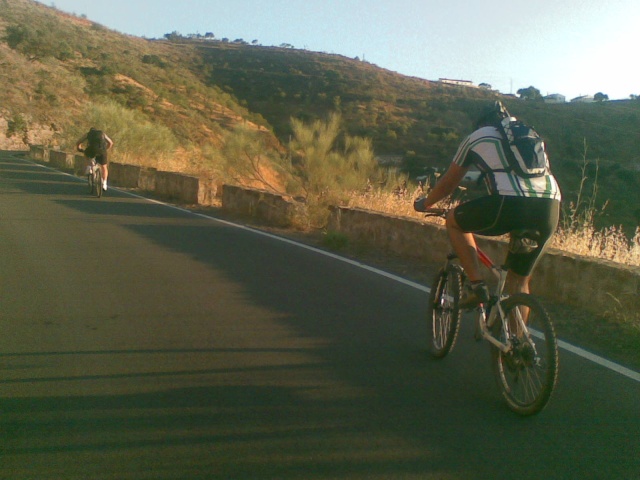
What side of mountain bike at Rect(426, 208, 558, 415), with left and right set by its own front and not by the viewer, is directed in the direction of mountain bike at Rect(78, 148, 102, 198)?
front

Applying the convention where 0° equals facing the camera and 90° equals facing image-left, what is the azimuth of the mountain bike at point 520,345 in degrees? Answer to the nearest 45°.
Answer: approximately 135°

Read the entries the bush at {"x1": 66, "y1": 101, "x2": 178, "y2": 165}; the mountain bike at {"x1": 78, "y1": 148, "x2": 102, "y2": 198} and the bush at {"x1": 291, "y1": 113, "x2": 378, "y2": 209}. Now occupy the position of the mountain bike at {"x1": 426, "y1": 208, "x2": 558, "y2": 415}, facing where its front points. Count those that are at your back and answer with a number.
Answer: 0

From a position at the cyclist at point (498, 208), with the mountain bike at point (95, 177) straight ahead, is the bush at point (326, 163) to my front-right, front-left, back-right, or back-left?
front-right

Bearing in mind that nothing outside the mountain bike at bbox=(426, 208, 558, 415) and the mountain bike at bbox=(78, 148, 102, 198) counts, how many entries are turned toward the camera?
0

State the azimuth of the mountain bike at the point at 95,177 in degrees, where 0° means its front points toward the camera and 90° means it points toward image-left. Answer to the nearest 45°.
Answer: approximately 180°

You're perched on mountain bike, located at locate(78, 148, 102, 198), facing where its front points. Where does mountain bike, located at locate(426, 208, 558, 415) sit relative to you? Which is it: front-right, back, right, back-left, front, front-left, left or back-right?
back

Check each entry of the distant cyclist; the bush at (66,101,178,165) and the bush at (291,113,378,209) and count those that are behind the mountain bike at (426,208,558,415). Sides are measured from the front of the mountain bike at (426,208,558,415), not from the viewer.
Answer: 0

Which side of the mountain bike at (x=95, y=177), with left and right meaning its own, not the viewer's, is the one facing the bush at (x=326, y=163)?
back

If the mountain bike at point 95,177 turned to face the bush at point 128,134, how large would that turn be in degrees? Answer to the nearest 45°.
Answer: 0° — it already faces it

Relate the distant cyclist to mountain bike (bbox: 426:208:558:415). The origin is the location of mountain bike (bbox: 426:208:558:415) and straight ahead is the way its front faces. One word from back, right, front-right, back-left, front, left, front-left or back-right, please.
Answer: front

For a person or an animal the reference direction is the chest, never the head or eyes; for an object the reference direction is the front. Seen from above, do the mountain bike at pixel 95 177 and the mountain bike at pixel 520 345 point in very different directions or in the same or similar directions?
same or similar directions

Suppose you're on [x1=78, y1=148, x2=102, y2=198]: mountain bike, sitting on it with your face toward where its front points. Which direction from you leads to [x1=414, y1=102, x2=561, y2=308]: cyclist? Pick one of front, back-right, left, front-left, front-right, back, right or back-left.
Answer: back
